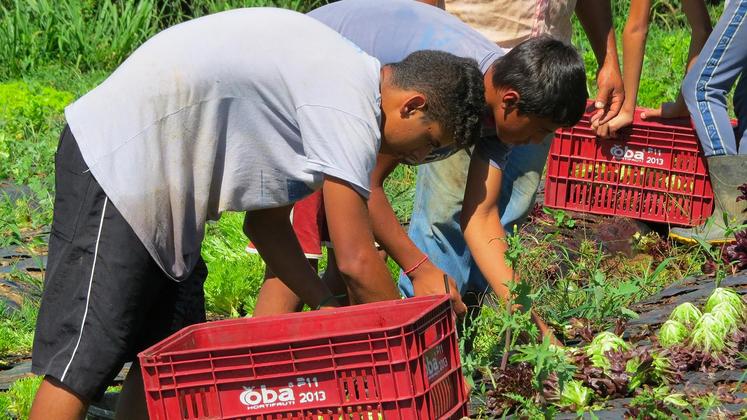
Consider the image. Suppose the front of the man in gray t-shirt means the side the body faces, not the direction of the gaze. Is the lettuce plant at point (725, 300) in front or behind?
in front

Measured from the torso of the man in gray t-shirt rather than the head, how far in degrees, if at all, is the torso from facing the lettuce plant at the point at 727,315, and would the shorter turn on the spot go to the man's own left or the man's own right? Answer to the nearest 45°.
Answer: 0° — they already face it

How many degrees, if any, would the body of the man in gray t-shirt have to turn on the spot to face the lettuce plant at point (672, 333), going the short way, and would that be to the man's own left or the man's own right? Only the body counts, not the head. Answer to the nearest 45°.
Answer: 0° — they already face it

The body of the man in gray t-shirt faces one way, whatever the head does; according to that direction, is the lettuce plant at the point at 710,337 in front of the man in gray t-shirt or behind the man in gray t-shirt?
in front

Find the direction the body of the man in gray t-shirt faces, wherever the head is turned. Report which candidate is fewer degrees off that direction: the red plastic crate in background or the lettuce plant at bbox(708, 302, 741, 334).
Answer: the lettuce plant

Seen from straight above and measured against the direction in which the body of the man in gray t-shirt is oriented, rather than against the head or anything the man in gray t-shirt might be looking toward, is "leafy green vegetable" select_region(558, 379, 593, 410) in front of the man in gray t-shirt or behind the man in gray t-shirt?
in front

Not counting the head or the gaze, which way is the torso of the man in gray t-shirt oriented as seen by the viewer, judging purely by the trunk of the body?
to the viewer's right

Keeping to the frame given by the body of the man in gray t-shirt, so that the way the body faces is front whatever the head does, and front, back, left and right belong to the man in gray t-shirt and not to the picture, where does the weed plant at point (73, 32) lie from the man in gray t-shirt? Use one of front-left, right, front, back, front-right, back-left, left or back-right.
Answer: left

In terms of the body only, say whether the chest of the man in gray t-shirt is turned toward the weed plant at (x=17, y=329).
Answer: no

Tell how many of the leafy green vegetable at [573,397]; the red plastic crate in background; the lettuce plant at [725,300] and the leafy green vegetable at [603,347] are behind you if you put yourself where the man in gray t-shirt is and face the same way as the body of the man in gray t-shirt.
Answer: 0
